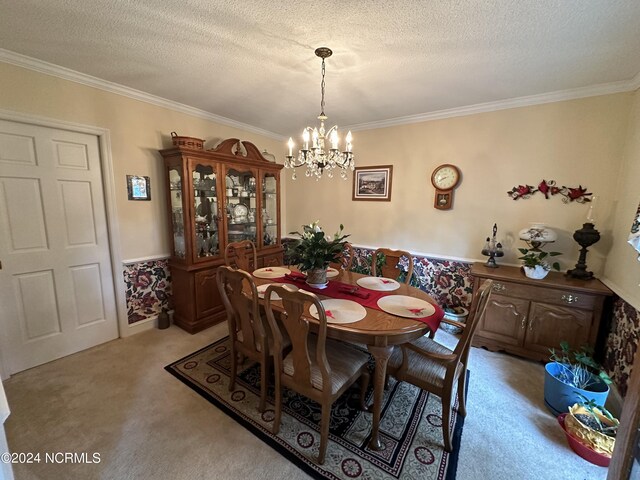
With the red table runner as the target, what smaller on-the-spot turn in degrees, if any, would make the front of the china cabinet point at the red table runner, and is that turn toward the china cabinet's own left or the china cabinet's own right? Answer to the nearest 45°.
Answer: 0° — it already faces it

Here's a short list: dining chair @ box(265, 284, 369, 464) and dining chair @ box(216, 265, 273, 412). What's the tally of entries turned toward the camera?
0

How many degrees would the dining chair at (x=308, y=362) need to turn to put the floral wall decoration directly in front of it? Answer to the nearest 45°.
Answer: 0° — it already faces it

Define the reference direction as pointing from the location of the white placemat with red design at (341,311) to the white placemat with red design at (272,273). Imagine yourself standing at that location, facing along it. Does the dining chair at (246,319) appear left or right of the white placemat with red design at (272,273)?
left

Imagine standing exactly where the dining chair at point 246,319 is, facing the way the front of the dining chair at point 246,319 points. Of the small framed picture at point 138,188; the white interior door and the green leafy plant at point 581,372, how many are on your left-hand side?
2

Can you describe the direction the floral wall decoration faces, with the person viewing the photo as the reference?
facing the viewer

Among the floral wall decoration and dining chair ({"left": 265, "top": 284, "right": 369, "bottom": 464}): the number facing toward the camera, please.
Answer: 1

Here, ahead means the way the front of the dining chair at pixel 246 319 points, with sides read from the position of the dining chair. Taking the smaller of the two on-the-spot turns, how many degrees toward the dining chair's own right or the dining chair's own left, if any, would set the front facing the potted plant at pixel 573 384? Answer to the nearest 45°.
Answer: approximately 45° to the dining chair's own right

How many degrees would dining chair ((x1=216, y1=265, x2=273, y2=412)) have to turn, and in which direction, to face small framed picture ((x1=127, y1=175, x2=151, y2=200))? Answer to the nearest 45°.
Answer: approximately 90° to its left

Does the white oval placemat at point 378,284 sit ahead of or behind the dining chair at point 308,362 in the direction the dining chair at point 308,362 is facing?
ahead

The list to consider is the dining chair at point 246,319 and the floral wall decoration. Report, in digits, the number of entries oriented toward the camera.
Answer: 1

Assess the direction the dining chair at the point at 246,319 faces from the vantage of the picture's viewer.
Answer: facing away from the viewer and to the right of the viewer

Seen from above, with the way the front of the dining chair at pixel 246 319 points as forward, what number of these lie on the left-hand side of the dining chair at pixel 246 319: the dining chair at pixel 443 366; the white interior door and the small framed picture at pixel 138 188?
2

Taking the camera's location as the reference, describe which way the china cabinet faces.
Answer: facing the viewer and to the right of the viewer

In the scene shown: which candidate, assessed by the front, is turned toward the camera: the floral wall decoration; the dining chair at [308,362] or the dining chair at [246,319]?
the floral wall decoration

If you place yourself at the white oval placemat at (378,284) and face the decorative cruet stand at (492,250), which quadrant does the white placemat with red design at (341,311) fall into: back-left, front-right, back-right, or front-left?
back-right
